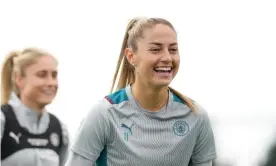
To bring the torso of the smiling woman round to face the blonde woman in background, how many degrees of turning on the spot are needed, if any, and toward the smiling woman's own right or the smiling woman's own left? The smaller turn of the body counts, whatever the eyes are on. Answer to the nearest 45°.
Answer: approximately 135° to the smiling woman's own right

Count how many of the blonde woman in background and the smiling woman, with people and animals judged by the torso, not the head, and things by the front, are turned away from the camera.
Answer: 0

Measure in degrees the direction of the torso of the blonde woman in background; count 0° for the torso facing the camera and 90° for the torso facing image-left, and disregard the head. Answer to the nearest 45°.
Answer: approximately 315°

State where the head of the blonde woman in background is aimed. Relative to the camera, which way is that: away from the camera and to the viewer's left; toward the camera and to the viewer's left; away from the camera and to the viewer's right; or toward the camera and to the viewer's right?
toward the camera and to the viewer's right

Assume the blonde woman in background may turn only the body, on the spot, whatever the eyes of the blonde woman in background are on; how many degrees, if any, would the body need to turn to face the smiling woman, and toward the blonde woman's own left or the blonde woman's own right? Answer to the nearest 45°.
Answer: approximately 45° to the blonde woman's own left
